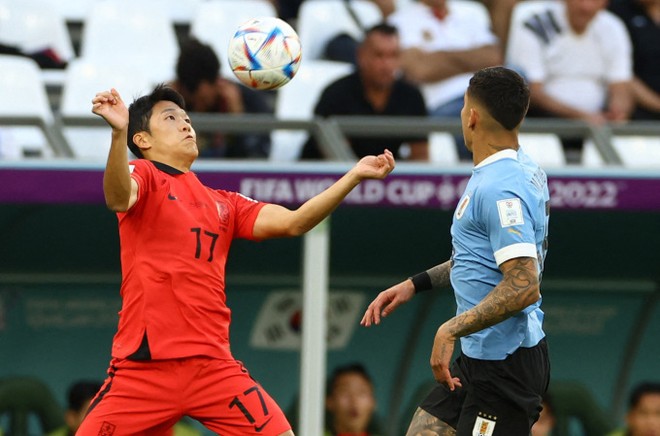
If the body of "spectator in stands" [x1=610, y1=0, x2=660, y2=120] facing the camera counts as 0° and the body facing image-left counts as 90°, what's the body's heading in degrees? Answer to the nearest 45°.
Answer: approximately 0°

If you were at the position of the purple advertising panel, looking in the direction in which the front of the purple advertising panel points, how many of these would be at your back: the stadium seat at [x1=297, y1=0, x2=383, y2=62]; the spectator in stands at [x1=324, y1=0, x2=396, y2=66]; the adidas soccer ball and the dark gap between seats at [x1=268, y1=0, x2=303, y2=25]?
3

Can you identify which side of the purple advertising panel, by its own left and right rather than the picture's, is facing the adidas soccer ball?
front

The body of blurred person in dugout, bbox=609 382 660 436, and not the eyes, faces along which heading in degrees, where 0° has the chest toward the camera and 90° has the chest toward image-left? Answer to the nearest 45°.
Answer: approximately 315°

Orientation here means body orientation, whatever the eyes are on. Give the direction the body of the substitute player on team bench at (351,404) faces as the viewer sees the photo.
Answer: toward the camera

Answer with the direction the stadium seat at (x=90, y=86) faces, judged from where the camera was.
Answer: facing the viewer

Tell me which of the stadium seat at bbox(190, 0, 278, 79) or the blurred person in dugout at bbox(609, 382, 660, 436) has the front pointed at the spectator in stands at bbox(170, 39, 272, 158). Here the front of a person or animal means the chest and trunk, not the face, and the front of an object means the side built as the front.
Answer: the stadium seat

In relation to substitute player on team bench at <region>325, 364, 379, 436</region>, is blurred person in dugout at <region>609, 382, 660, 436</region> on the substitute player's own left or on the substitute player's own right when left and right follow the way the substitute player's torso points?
on the substitute player's own left

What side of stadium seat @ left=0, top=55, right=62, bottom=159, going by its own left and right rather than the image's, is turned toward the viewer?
front

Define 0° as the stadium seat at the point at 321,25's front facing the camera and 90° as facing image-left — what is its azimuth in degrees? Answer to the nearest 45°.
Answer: approximately 0°

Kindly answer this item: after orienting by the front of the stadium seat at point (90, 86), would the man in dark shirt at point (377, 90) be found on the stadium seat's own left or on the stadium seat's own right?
on the stadium seat's own left

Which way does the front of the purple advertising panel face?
toward the camera
